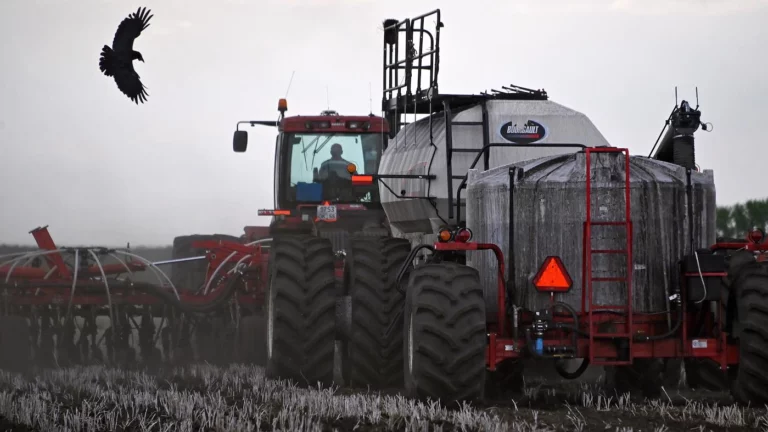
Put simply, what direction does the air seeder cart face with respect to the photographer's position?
facing away from the viewer and to the left of the viewer

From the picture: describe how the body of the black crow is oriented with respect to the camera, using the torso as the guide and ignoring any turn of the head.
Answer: to the viewer's right

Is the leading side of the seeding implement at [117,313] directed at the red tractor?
no

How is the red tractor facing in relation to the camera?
away from the camera

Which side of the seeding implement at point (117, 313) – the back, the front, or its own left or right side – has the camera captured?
back

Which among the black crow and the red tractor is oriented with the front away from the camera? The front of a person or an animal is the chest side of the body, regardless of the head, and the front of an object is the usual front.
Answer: the red tractor
